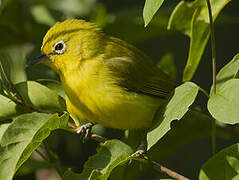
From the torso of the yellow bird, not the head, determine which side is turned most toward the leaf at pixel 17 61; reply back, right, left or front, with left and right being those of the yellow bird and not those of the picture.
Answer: front

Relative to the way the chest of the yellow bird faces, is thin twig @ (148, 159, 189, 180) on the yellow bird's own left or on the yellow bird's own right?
on the yellow bird's own left

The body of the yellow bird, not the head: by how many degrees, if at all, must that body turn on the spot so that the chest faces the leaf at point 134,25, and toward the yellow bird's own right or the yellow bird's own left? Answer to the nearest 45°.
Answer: approximately 135° to the yellow bird's own right

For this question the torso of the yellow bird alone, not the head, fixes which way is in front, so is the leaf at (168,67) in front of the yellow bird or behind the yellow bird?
behind

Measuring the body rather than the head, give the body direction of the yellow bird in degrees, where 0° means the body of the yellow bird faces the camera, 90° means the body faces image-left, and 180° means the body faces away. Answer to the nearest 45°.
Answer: approximately 90°
